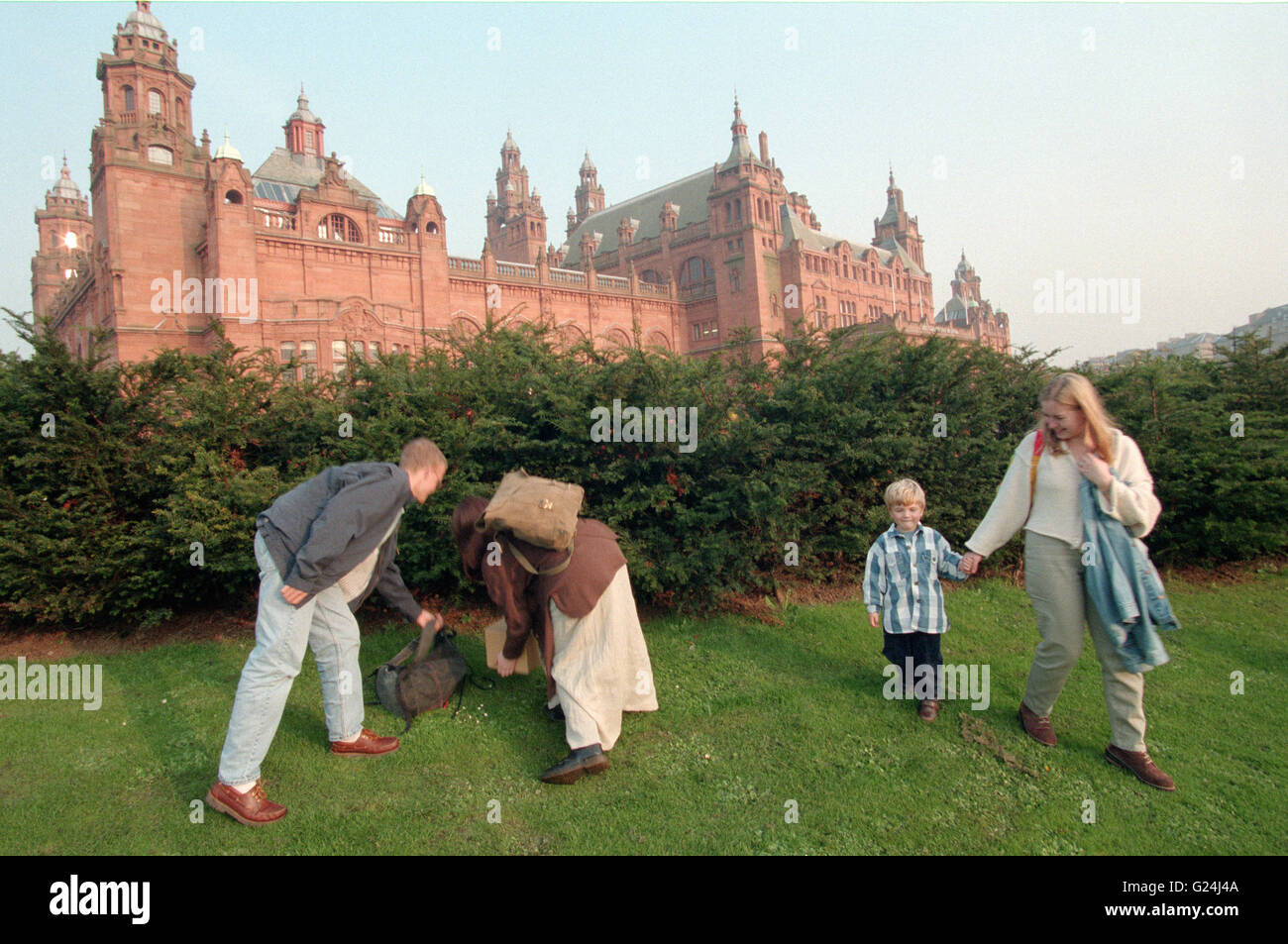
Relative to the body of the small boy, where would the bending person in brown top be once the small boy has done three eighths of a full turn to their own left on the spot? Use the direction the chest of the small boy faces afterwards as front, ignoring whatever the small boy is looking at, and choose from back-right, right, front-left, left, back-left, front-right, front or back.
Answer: back

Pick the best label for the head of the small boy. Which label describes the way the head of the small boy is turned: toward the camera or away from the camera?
toward the camera

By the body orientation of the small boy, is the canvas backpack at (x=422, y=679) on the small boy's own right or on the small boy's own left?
on the small boy's own right

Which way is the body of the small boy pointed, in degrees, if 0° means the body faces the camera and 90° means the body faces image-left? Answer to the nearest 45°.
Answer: approximately 0°

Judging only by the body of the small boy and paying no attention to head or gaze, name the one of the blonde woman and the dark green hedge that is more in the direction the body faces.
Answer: the blonde woman

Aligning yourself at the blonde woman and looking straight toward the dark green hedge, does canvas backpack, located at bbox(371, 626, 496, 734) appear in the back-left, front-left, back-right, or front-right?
front-left

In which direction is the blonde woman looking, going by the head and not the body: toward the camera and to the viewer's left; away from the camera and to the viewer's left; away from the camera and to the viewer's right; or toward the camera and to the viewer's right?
toward the camera and to the viewer's left

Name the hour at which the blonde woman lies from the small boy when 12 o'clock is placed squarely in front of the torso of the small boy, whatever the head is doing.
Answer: The blonde woman is roughly at 10 o'clock from the small boy.
